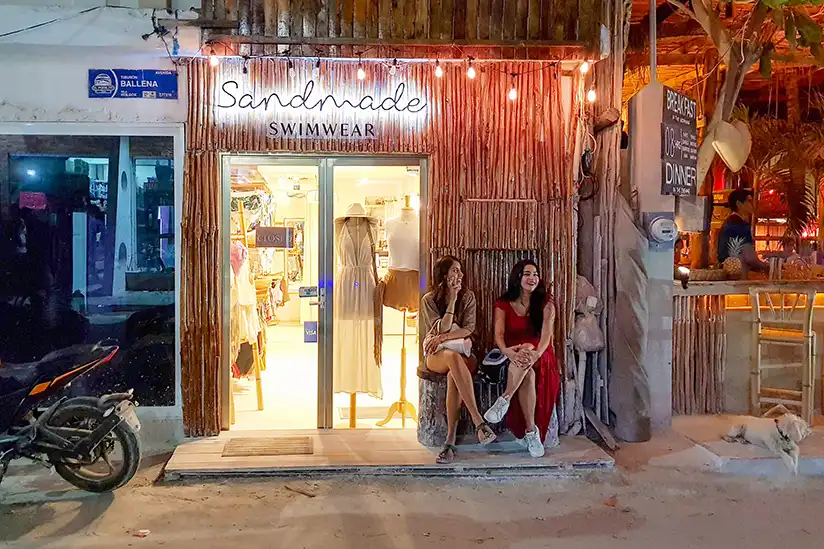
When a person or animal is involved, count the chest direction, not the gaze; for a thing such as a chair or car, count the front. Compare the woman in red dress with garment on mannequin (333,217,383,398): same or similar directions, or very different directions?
same or similar directions

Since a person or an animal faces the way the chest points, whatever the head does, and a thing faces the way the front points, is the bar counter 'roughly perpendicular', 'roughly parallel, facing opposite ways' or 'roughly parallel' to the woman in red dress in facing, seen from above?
roughly parallel

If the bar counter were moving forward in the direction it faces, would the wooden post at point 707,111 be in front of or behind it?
behind

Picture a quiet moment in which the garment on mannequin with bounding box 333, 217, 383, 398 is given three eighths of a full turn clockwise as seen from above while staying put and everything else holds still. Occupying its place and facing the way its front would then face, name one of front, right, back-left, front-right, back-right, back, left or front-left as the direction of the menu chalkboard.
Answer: back-right

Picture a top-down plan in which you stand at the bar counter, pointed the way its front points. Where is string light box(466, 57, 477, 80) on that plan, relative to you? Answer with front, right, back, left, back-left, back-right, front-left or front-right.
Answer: front-right

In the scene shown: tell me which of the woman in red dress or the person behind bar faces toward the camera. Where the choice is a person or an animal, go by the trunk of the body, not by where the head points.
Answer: the woman in red dress

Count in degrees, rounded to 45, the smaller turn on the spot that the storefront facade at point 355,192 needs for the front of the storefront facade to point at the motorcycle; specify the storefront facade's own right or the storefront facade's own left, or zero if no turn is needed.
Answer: approximately 45° to the storefront facade's own right

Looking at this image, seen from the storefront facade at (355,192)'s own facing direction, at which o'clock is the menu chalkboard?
The menu chalkboard is roughly at 9 o'clock from the storefront facade.

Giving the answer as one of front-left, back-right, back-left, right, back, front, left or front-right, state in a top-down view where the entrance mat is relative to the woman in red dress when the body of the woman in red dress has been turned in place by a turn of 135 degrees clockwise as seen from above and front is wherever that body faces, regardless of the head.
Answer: front-left

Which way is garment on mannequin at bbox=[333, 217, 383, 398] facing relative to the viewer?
toward the camera

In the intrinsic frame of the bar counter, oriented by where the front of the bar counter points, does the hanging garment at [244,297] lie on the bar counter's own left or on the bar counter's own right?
on the bar counter's own right

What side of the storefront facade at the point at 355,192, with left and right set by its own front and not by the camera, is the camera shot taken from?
front

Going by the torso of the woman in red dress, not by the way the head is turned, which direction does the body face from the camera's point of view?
toward the camera

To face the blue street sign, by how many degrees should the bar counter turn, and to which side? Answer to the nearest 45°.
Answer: approximately 45° to its right

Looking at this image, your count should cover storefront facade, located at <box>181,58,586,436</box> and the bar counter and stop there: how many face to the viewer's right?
0
